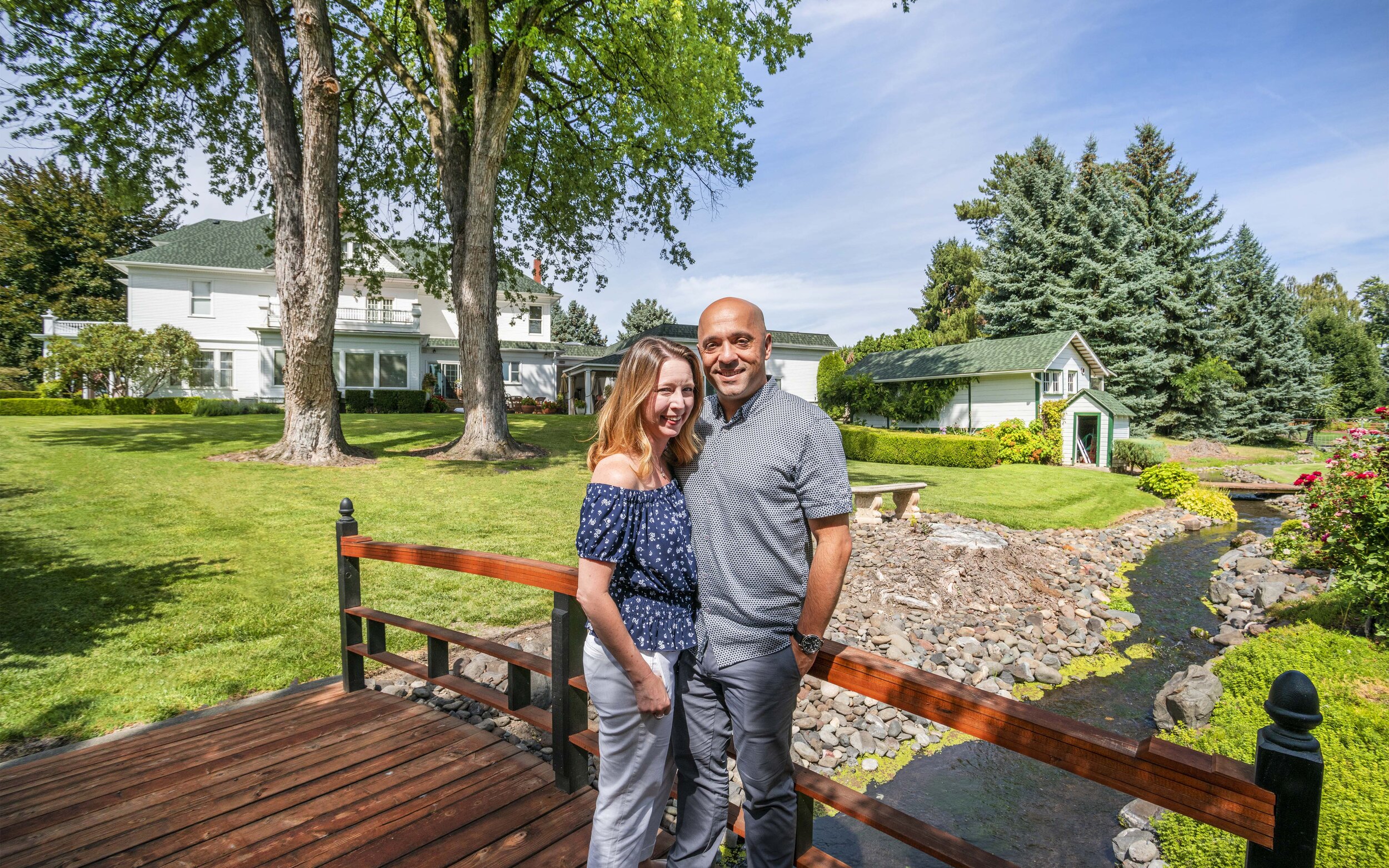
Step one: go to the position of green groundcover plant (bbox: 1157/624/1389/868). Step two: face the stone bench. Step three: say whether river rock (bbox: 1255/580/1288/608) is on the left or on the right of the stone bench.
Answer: right

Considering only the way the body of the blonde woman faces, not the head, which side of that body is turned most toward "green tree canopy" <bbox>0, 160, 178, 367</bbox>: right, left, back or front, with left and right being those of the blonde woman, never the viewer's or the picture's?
back

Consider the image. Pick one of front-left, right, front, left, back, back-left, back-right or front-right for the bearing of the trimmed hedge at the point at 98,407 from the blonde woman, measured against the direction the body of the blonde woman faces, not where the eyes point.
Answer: back

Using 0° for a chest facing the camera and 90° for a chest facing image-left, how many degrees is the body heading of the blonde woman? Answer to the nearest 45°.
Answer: approximately 315°

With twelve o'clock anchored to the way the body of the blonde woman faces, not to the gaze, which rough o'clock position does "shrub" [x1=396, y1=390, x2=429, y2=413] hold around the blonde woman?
The shrub is roughly at 7 o'clock from the blonde woman.

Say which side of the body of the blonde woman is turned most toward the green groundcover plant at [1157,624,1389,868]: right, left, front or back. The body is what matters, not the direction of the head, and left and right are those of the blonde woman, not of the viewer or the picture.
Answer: left

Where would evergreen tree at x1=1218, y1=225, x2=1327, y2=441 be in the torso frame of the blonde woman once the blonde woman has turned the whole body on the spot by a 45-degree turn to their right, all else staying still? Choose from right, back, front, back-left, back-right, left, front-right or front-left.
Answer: back-left

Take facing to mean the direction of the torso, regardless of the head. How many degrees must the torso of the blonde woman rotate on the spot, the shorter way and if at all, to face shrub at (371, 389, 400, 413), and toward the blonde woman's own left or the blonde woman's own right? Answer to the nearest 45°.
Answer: approximately 135° to the blonde woman's own left

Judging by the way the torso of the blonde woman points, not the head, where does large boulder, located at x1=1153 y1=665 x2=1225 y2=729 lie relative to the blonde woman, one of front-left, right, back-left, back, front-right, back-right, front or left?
left

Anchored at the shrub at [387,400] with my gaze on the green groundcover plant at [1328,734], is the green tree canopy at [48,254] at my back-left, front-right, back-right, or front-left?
back-right

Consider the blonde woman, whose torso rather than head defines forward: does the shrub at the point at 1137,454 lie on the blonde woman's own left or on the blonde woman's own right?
on the blonde woman's own left

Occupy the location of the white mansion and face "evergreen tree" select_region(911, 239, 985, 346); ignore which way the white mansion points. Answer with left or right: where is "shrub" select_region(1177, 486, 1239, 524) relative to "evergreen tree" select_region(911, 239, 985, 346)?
right
